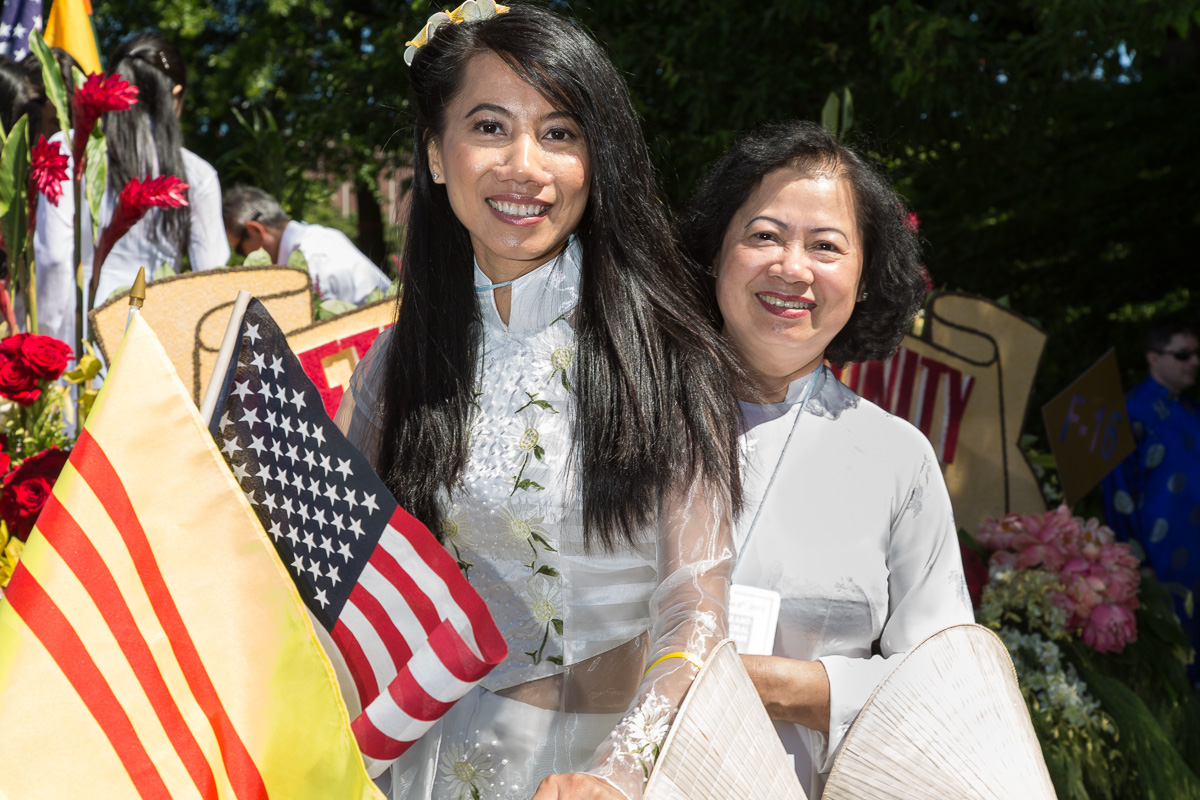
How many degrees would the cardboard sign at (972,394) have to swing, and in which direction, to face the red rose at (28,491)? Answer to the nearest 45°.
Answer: approximately 45° to its right

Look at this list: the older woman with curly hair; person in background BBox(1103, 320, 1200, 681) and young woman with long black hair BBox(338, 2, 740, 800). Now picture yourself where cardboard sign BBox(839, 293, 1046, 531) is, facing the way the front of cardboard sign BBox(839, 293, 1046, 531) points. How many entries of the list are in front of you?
2

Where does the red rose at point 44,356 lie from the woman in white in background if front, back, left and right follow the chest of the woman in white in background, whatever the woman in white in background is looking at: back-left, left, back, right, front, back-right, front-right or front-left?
back

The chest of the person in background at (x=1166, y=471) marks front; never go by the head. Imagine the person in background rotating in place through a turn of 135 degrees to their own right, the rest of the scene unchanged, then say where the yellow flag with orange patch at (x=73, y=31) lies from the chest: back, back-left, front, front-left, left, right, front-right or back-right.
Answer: front-left

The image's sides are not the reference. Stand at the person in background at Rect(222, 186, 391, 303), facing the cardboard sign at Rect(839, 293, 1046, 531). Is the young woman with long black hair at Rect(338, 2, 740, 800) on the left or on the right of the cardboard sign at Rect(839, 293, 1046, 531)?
right

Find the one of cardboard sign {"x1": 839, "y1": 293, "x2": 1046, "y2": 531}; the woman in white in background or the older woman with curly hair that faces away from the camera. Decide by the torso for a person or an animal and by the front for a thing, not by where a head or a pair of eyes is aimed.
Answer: the woman in white in background

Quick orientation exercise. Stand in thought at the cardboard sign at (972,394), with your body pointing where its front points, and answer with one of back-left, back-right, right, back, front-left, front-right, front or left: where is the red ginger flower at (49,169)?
front-right

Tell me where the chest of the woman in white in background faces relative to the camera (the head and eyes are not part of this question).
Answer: away from the camera

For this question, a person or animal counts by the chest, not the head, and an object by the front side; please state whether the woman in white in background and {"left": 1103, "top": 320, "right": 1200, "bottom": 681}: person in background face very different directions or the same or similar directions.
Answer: very different directions

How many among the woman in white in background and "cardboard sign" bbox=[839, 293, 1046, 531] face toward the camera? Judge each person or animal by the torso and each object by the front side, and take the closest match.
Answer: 1

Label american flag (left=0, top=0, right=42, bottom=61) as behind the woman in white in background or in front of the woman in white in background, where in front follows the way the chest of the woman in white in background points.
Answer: in front
